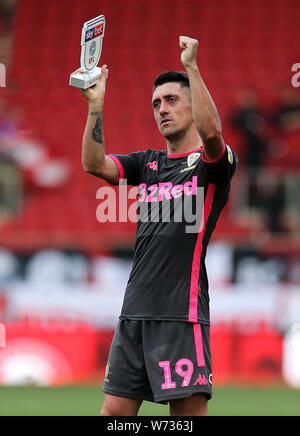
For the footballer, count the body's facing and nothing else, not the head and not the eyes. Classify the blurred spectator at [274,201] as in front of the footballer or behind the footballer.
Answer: behind

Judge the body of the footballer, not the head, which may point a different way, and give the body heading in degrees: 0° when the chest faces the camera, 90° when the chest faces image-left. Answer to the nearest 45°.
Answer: approximately 45°

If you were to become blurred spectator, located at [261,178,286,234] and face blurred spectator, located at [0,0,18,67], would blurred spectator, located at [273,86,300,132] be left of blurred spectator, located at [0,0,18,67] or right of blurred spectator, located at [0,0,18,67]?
right

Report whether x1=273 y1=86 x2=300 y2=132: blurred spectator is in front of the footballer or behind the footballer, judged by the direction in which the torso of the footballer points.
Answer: behind

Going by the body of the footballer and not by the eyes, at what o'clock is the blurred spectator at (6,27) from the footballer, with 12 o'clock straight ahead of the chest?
The blurred spectator is roughly at 4 o'clock from the footballer.
